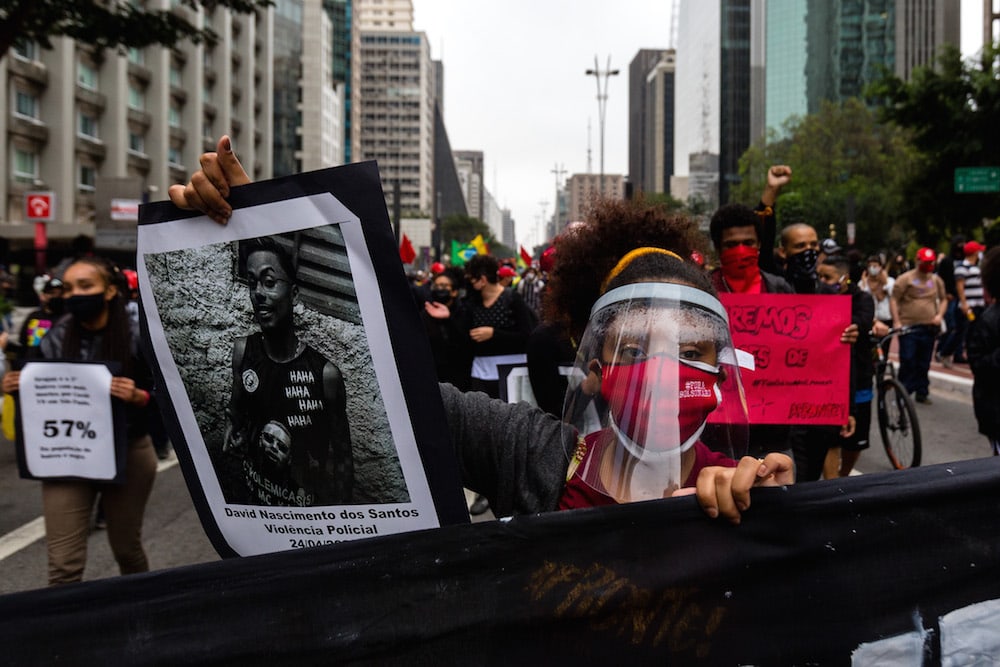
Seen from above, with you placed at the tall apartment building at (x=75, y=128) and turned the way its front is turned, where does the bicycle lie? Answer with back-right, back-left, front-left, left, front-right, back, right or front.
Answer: front-right

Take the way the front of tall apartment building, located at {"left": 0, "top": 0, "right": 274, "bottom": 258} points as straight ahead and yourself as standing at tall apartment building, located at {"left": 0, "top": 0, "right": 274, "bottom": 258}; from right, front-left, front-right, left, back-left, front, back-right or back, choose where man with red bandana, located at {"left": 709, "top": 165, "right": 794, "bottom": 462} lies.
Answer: front-right

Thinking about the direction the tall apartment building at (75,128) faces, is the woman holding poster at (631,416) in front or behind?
in front

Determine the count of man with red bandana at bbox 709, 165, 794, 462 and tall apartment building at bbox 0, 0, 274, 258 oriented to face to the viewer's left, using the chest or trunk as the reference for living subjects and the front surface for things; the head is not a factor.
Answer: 0

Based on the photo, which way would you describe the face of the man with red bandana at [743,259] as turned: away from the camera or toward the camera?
toward the camera

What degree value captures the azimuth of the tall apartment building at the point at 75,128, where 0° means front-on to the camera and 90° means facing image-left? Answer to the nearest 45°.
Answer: approximately 315°

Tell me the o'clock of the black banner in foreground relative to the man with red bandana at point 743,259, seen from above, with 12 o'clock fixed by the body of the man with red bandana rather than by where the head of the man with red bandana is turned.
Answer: The black banner in foreground is roughly at 12 o'clock from the man with red bandana.

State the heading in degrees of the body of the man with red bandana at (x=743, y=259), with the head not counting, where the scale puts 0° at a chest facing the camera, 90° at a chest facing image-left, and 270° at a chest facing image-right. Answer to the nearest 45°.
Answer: approximately 0°

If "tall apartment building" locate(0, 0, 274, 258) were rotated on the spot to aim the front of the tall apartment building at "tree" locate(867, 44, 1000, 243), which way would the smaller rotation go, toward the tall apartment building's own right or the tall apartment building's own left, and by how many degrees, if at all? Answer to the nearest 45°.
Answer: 0° — it already faces it

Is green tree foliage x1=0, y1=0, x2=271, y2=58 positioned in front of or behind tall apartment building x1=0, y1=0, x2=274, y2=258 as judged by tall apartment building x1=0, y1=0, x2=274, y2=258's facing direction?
in front
